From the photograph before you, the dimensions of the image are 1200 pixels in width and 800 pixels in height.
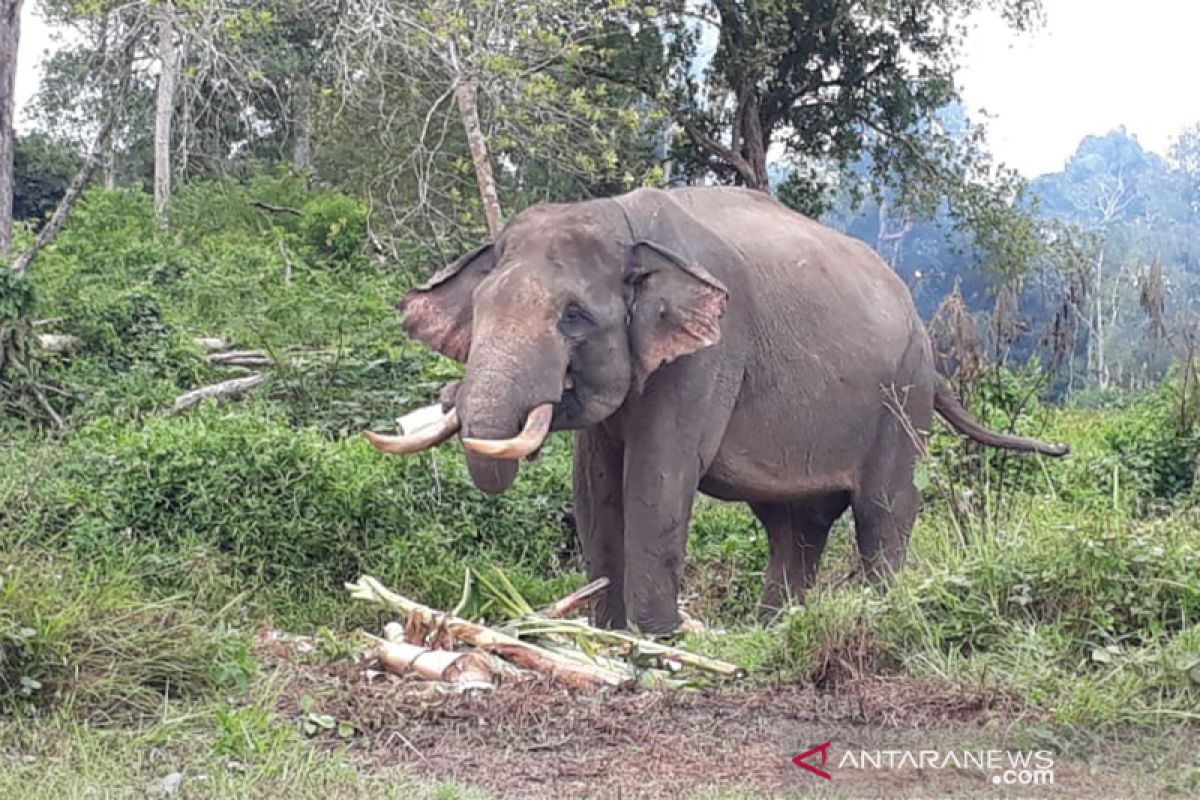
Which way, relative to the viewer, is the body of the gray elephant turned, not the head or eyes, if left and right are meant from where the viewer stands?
facing the viewer and to the left of the viewer

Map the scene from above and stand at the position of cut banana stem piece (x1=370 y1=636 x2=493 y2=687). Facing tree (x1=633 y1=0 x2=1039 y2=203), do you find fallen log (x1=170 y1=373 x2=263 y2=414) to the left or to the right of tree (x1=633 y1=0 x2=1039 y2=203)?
left

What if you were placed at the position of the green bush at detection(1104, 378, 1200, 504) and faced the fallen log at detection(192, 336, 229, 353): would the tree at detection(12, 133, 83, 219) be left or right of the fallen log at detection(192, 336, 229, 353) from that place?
right

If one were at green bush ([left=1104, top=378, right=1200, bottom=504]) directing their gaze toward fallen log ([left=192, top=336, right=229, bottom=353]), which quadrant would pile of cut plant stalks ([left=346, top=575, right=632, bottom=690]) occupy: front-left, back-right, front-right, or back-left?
front-left

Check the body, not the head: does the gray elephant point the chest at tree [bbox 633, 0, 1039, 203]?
no

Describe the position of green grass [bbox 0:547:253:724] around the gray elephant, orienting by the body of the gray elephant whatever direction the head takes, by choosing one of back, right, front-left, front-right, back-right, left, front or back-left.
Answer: front

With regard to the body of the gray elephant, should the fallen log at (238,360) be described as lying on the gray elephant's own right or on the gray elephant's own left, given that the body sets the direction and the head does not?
on the gray elephant's own right

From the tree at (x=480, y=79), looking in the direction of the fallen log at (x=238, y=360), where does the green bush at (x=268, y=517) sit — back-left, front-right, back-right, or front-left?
front-left

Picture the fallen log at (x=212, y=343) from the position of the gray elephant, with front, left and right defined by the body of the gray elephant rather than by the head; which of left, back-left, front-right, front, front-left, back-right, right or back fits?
right

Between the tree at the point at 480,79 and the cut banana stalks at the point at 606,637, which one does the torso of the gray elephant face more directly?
the cut banana stalks

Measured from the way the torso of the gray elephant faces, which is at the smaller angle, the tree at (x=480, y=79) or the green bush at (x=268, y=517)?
the green bush

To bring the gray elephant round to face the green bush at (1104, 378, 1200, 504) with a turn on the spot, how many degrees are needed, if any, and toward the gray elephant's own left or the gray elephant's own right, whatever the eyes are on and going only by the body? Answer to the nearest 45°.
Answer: approximately 180°

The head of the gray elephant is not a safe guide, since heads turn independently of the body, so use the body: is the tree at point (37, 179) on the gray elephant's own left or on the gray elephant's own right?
on the gray elephant's own right

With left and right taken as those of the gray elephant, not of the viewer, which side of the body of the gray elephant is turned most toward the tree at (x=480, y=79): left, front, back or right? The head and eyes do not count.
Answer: right

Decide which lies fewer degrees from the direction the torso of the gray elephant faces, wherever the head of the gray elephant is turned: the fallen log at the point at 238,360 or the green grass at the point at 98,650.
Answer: the green grass

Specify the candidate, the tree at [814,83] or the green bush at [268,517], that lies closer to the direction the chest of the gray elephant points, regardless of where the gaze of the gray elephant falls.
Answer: the green bush
